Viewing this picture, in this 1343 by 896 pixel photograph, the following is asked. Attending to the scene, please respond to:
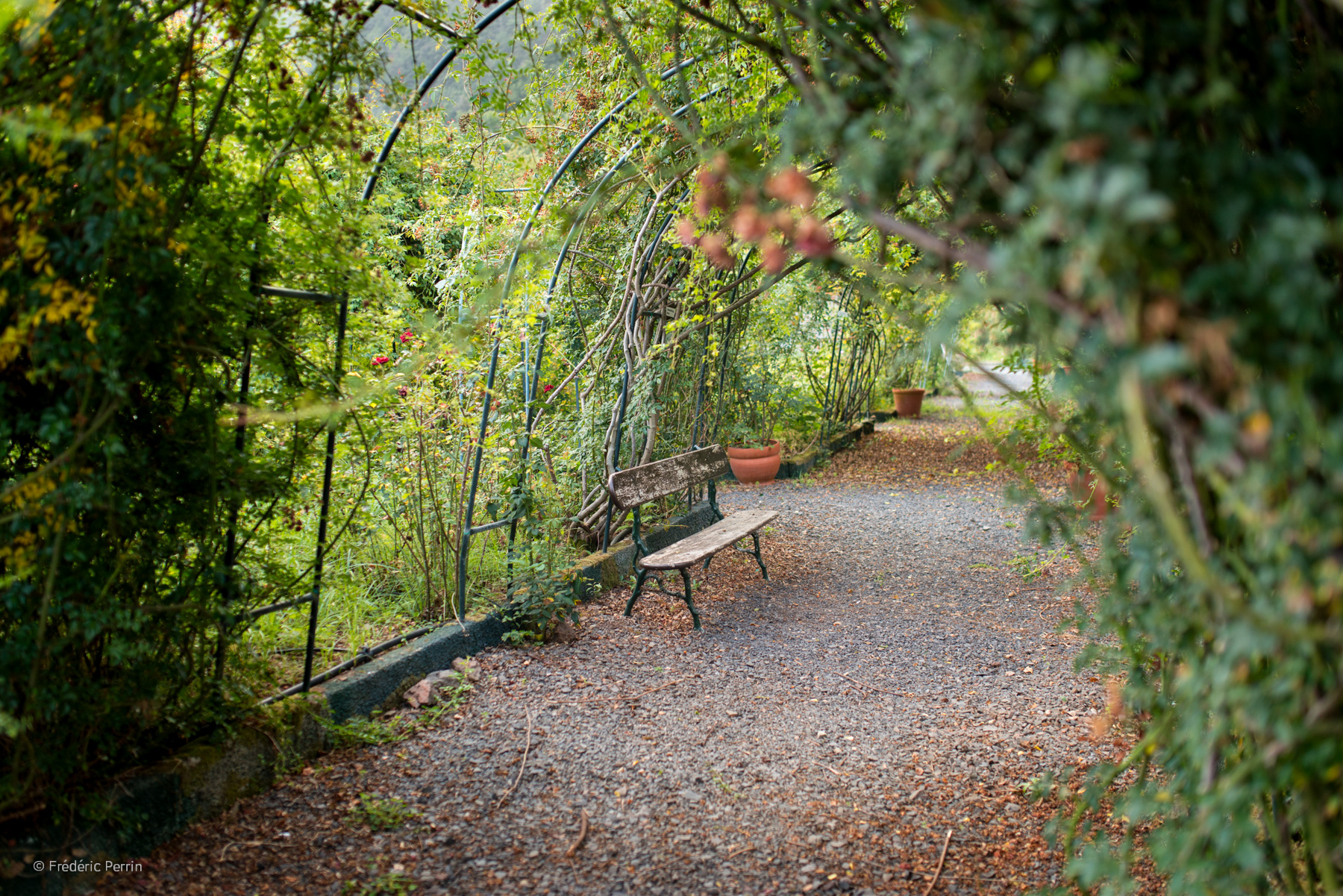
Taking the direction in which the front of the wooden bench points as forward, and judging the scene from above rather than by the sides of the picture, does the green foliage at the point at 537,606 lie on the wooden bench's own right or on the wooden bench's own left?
on the wooden bench's own right

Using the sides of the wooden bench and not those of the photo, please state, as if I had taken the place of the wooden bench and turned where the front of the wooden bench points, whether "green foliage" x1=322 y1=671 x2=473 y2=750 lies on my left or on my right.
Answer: on my right

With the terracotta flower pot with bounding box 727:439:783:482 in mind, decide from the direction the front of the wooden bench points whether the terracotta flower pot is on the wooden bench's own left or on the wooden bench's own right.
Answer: on the wooden bench's own left

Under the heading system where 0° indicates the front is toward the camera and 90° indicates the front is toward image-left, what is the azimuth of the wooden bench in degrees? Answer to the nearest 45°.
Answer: approximately 315°

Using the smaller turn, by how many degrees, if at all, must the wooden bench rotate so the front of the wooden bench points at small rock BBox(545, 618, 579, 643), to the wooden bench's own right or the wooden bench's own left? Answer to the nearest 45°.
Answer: approximately 90° to the wooden bench's own right

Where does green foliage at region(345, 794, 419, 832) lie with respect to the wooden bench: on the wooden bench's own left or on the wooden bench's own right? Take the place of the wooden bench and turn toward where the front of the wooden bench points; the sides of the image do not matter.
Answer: on the wooden bench's own right
